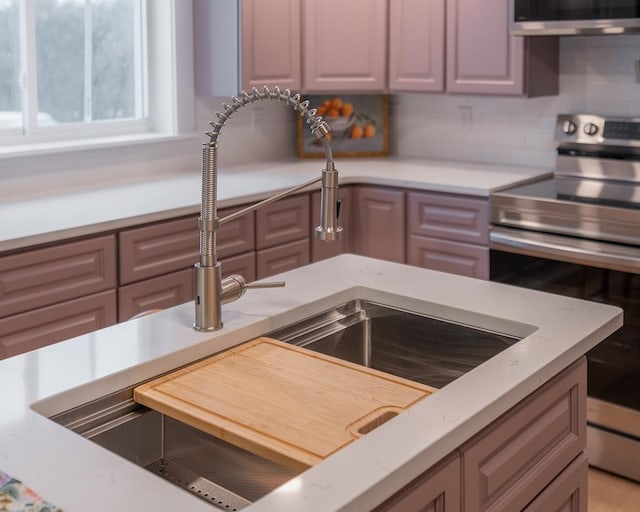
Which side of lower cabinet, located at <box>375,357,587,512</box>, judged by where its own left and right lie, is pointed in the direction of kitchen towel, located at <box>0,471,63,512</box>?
right

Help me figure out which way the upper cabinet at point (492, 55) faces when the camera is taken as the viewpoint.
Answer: facing the viewer and to the left of the viewer

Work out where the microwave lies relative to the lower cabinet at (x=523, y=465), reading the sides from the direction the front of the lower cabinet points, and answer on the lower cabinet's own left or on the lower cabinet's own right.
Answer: on the lower cabinet's own left

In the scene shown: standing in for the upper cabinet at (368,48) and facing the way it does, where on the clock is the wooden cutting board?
The wooden cutting board is roughly at 12 o'clock from the upper cabinet.

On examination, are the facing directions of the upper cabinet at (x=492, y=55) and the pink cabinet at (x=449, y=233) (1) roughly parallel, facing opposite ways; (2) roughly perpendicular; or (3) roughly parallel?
roughly parallel

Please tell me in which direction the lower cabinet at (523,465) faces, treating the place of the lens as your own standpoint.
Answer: facing the viewer and to the right of the viewer

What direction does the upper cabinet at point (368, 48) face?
toward the camera

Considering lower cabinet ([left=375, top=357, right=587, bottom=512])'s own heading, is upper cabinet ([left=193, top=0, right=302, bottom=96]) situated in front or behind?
behind

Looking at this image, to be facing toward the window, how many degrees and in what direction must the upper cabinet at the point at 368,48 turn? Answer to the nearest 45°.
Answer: approximately 90° to its right

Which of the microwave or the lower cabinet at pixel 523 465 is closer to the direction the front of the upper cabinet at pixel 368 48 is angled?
the lower cabinet

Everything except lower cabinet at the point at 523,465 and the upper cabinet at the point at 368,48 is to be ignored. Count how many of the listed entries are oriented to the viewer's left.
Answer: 0

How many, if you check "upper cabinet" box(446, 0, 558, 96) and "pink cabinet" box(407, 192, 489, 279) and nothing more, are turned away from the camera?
0

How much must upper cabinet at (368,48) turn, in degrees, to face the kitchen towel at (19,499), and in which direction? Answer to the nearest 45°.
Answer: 0° — it already faces it
